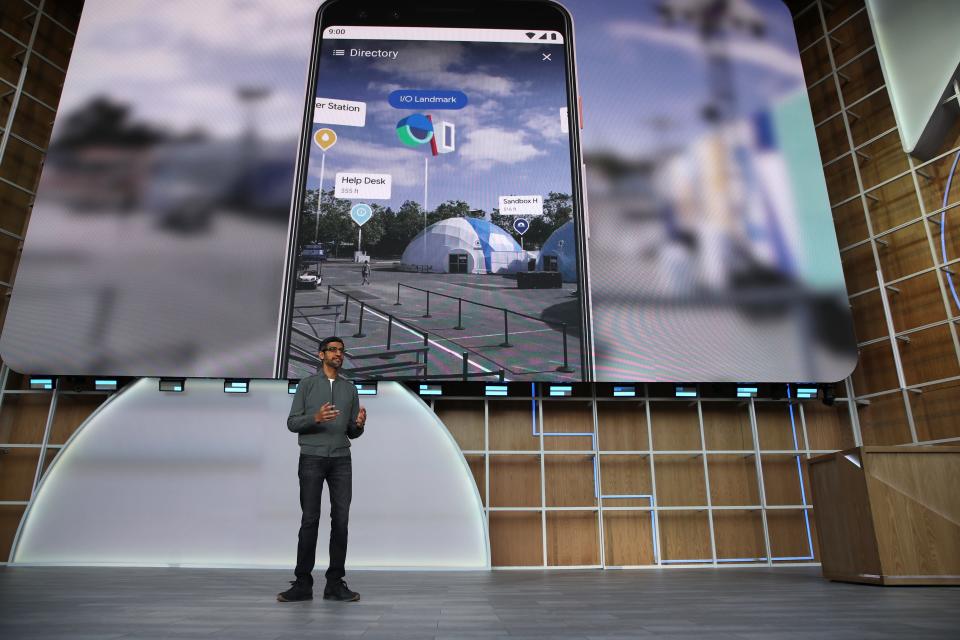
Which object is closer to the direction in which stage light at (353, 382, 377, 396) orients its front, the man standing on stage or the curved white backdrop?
the man standing on stage

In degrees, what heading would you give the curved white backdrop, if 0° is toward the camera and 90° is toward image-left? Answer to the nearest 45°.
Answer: approximately 0°

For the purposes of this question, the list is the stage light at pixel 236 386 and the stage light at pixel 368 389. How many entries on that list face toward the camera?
2

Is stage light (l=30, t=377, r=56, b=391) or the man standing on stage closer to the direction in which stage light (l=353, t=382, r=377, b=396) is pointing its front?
the man standing on stage

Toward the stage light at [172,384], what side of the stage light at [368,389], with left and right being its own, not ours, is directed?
right

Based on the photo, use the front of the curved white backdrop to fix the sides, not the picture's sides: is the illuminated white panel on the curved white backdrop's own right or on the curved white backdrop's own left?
on the curved white backdrop's own left

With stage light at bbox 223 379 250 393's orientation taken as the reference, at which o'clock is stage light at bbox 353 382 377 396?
stage light at bbox 353 382 377 396 is roughly at 10 o'clock from stage light at bbox 223 379 250 393.

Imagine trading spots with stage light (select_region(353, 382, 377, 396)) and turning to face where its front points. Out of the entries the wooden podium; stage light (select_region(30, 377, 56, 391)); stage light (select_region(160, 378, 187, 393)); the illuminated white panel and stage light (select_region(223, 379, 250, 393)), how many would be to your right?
3

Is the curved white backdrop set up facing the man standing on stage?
yes

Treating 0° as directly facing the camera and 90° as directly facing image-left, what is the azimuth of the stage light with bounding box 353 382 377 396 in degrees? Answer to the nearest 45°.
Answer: approximately 0°
